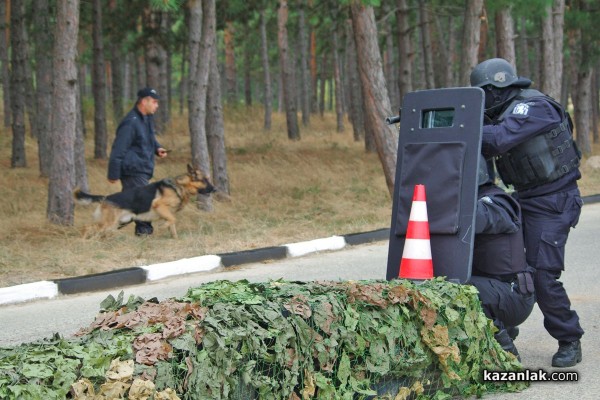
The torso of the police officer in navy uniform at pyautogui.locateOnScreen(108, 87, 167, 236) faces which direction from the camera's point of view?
to the viewer's right

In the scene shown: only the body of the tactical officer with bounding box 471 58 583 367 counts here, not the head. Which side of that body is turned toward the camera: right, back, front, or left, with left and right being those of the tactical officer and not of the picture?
left

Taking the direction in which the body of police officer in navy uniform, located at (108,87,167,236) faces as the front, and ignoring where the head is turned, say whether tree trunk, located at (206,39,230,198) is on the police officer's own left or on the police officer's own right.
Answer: on the police officer's own left

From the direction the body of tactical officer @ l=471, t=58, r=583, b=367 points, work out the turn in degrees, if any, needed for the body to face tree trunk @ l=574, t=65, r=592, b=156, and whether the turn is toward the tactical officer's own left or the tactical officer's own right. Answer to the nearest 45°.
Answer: approximately 90° to the tactical officer's own right

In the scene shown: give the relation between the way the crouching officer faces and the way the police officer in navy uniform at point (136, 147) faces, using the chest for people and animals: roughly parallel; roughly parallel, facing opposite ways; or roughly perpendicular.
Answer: roughly parallel, facing opposite ways

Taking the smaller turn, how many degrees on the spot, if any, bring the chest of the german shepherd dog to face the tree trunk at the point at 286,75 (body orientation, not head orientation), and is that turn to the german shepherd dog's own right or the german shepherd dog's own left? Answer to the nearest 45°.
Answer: approximately 90° to the german shepherd dog's own left

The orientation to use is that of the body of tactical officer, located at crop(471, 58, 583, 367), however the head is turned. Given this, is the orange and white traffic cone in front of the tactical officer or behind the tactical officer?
in front

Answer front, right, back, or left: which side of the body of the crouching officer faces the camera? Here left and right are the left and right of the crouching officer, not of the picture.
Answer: left

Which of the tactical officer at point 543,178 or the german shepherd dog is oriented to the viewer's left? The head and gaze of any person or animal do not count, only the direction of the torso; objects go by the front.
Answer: the tactical officer

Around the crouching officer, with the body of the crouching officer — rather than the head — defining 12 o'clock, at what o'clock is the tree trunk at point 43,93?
The tree trunk is roughly at 2 o'clock from the crouching officer.

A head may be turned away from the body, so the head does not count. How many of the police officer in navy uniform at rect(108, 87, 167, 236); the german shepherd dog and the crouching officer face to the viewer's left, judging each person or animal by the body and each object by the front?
1

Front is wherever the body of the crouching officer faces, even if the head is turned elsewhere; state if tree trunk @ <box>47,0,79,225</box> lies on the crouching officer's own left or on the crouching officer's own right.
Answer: on the crouching officer's own right

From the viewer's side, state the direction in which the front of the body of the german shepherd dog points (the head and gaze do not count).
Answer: to the viewer's right
